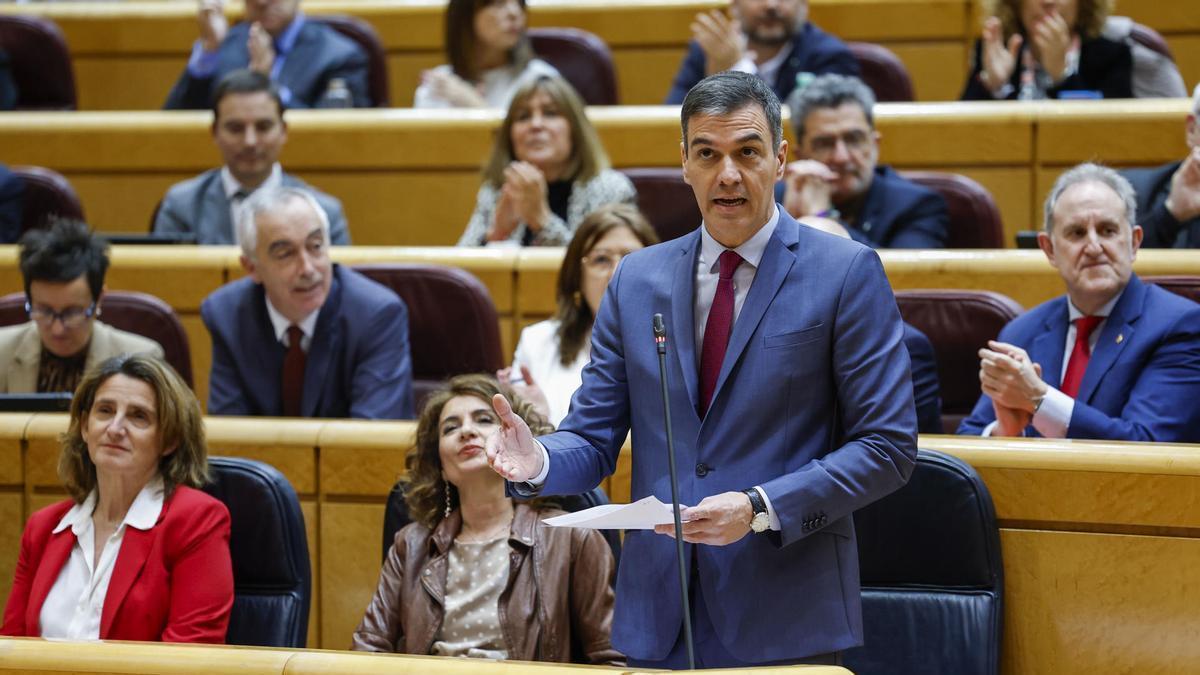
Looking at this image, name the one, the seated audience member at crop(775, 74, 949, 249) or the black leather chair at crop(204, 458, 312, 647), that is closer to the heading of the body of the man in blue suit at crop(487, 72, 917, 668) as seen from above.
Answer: the black leather chair

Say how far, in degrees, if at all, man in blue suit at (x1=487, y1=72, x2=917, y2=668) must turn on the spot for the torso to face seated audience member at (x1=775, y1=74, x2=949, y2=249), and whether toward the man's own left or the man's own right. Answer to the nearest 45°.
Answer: approximately 135° to the man's own right

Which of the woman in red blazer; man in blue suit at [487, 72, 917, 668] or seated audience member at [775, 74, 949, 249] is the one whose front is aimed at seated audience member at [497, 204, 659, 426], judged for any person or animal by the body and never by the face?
seated audience member at [775, 74, 949, 249]

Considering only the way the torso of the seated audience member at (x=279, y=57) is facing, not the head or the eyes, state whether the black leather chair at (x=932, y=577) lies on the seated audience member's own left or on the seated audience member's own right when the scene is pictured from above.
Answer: on the seated audience member's own left

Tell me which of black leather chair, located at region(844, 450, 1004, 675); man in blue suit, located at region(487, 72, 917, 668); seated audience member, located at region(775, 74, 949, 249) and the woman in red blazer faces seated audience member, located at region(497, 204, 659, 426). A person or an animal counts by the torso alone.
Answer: seated audience member, located at region(775, 74, 949, 249)

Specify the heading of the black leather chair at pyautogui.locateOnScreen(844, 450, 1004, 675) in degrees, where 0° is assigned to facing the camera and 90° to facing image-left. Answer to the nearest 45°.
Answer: approximately 0°

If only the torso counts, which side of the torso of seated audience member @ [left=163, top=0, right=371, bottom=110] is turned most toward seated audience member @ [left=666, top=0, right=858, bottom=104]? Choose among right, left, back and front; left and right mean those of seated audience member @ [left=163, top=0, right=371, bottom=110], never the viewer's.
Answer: left

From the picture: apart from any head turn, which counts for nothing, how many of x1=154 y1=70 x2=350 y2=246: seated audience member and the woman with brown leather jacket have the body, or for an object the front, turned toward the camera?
2

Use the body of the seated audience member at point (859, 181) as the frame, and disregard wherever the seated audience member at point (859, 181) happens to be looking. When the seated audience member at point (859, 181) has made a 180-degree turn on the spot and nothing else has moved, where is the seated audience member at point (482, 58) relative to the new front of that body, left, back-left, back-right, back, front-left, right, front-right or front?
left

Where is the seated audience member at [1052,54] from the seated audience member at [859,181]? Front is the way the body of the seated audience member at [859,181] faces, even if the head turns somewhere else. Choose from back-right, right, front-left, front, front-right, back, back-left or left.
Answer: back
